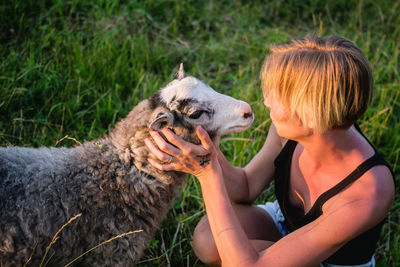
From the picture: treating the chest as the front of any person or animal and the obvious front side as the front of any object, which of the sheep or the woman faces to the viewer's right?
the sheep

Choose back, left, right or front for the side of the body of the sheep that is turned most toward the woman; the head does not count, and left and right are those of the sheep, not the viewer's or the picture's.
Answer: front

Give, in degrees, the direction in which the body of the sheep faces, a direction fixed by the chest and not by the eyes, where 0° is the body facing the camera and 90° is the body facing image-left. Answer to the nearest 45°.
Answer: approximately 270°

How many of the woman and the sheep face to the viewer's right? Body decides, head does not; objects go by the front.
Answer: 1

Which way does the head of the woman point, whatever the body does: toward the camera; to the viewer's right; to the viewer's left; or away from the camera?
to the viewer's left

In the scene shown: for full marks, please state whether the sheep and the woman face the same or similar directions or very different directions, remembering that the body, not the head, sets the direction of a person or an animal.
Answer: very different directions

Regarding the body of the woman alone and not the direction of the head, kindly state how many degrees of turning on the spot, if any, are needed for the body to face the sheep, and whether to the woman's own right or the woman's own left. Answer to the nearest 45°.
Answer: approximately 45° to the woman's own right

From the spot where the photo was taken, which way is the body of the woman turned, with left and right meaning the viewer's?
facing the viewer and to the left of the viewer
